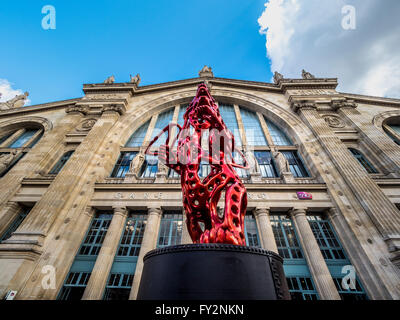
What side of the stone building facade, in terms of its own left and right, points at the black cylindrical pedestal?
front

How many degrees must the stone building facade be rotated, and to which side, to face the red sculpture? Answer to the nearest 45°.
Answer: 0° — it already faces it

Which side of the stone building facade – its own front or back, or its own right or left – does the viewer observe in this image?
front
